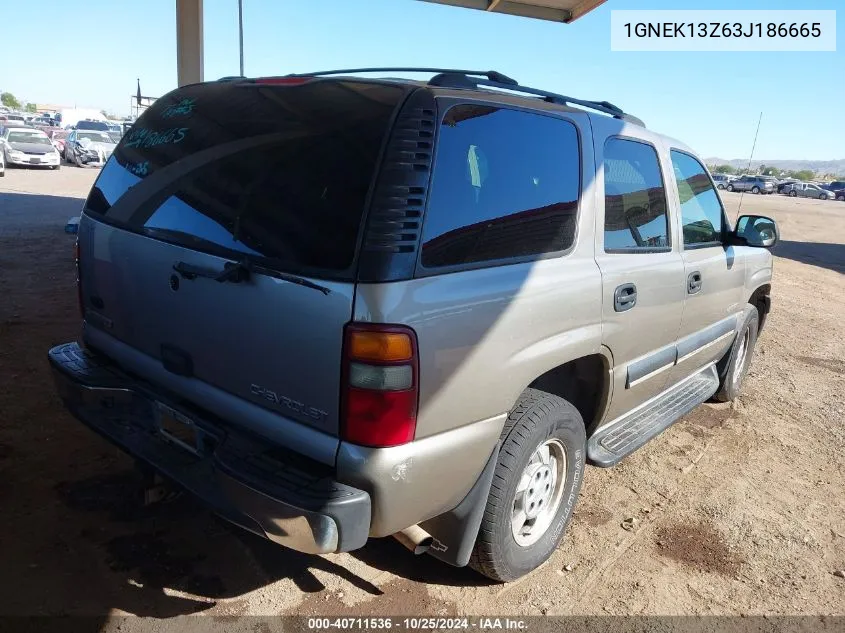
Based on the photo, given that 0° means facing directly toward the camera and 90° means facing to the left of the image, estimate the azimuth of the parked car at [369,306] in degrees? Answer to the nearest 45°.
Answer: approximately 225°

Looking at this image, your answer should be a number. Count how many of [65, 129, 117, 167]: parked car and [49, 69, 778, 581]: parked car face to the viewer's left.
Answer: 0

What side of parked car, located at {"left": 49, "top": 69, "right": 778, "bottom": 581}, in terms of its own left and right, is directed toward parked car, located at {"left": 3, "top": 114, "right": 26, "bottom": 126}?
left

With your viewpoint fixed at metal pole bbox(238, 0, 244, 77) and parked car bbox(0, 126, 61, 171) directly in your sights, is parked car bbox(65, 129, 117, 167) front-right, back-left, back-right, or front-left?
front-right

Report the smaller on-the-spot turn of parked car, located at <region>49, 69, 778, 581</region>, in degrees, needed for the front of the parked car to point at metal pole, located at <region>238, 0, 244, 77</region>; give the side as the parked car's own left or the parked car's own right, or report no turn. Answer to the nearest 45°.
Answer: approximately 45° to the parked car's own left

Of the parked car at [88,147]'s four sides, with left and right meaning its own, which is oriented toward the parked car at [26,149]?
right

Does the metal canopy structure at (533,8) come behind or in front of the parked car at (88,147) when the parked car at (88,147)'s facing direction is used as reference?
in front
